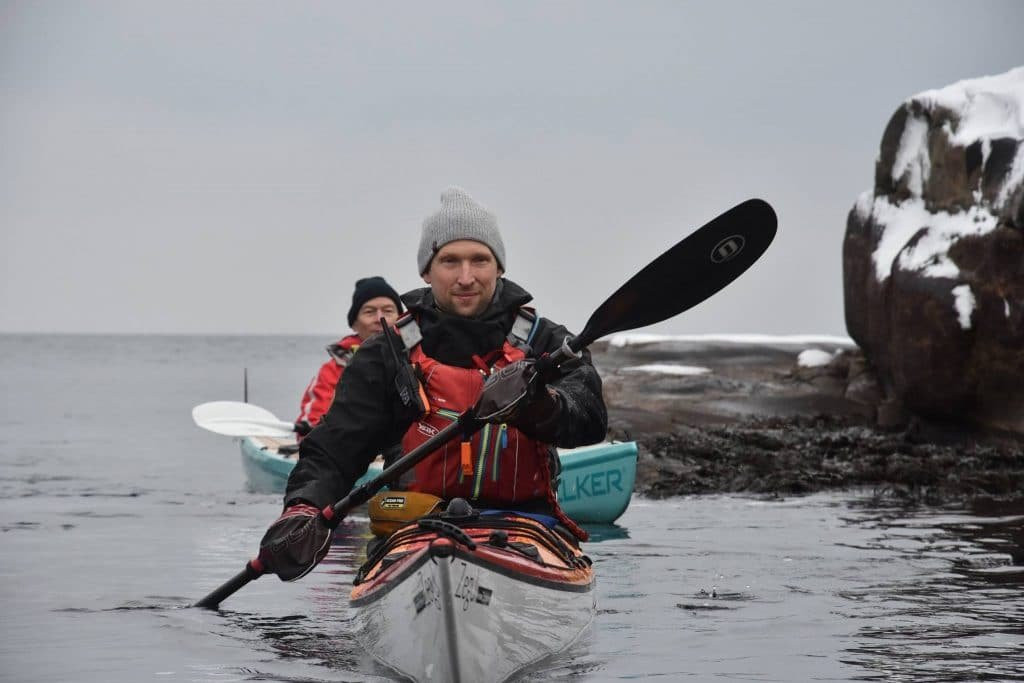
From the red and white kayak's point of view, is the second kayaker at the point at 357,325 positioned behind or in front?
behind

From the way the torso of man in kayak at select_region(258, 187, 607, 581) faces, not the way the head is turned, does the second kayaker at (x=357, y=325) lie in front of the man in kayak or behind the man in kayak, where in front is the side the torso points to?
behind

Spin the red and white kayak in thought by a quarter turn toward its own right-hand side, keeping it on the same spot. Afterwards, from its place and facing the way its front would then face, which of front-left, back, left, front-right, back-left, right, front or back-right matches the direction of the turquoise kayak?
right

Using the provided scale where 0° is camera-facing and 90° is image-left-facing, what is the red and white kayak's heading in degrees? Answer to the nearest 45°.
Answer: approximately 0°

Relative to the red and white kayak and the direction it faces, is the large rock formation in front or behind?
behind
